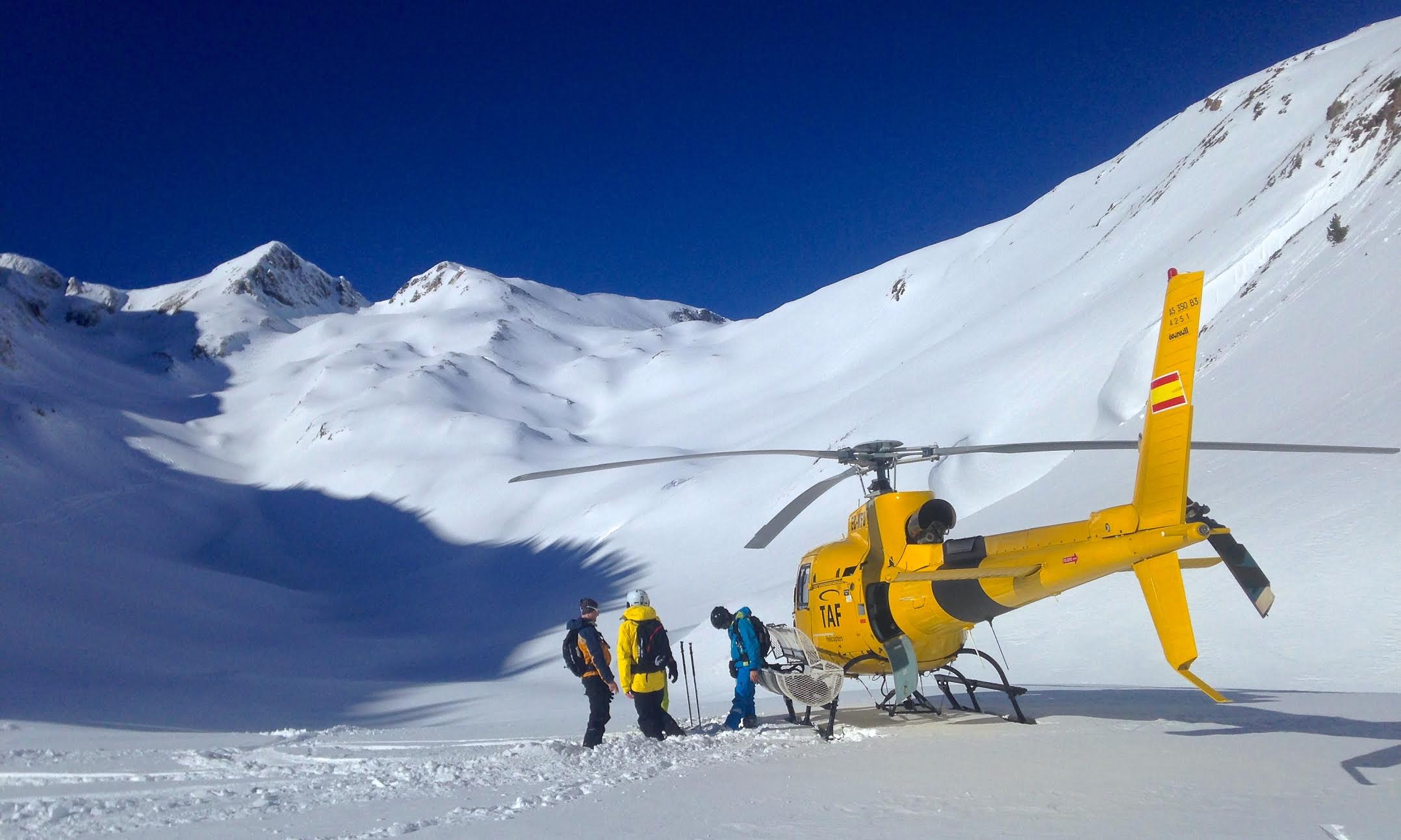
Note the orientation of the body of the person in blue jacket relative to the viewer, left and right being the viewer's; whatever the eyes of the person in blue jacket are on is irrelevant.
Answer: facing to the left of the viewer

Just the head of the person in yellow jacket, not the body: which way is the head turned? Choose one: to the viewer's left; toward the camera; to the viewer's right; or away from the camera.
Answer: away from the camera

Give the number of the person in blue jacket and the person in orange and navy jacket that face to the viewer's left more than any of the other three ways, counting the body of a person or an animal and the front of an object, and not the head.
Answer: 1

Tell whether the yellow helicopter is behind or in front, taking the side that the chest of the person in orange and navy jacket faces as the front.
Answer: in front

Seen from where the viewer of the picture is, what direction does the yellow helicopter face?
facing away from the viewer and to the left of the viewer

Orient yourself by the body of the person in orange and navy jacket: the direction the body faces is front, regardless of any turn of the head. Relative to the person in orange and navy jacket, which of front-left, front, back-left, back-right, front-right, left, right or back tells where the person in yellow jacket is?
front
